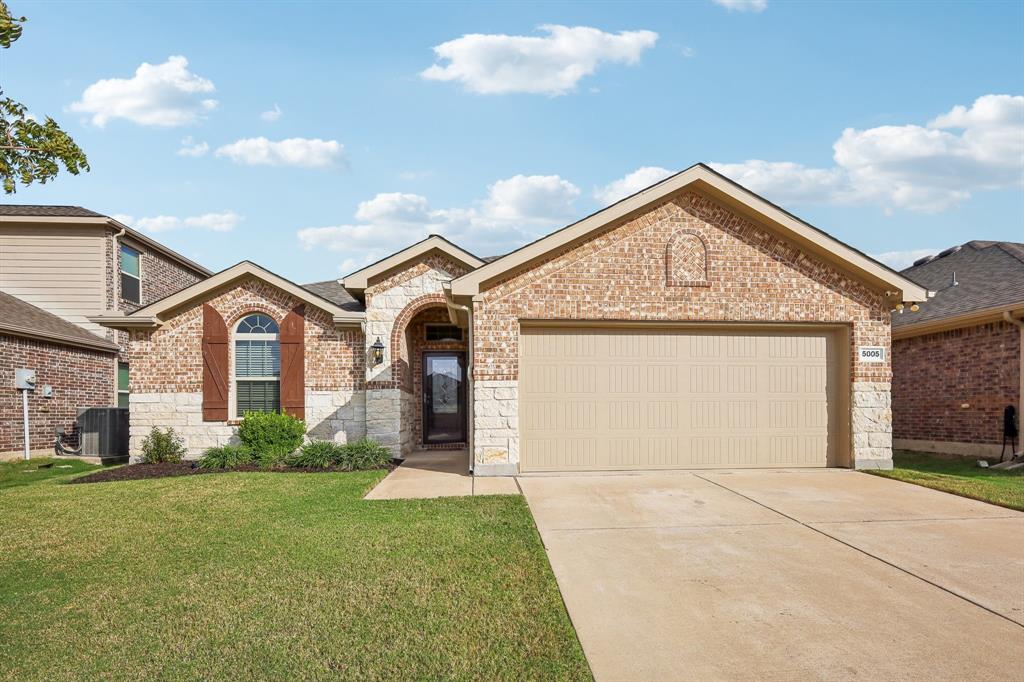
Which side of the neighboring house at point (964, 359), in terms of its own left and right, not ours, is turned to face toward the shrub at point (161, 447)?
right

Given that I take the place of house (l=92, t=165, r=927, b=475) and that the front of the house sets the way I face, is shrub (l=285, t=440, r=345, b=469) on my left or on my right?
on my right

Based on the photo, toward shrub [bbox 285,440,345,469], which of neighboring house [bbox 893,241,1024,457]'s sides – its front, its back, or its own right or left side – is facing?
right

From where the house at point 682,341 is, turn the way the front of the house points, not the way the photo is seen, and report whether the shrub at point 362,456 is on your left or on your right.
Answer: on your right

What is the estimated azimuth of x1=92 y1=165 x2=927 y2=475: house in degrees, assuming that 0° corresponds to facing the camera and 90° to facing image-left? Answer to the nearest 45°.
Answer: approximately 0°

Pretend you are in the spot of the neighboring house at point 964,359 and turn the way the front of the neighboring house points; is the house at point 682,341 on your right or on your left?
on your right

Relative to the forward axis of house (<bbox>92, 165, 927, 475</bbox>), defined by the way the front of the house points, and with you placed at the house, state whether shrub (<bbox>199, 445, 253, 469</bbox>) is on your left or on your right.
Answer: on your right

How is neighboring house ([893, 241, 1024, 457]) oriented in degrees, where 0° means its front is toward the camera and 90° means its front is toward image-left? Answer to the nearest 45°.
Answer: approximately 315°
